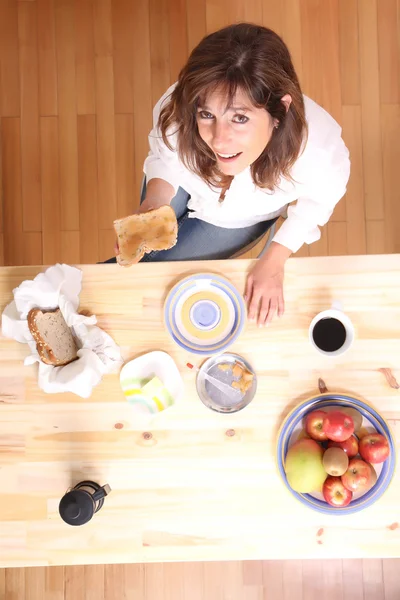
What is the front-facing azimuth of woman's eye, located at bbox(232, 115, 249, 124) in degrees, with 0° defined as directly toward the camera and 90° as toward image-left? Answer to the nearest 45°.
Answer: approximately 0°
